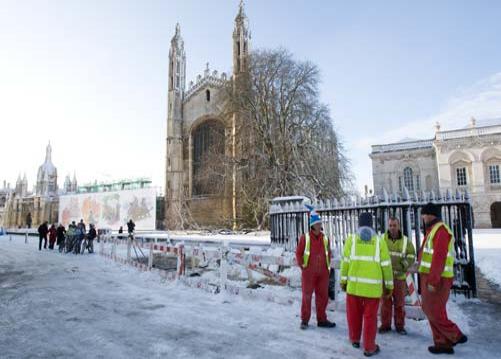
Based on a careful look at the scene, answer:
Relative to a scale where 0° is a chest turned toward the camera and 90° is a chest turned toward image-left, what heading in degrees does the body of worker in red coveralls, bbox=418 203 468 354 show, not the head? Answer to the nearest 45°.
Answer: approximately 90°

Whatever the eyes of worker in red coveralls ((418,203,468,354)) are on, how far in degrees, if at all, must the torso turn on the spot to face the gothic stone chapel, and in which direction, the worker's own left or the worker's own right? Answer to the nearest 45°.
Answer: approximately 45° to the worker's own right

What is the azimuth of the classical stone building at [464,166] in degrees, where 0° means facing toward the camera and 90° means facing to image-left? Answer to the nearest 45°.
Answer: approximately 45°

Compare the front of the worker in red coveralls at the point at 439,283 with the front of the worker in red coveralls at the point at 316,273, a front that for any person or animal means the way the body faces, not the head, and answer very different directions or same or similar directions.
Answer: very different directions

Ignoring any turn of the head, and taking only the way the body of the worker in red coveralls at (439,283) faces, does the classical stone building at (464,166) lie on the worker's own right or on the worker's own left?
on the worker's own right

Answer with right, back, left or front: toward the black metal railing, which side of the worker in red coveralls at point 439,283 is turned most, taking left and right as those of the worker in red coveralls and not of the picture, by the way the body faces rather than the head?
right

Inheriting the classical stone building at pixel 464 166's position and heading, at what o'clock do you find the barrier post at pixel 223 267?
The barrier post is roughly at 11 o'clock from the classical stone building.

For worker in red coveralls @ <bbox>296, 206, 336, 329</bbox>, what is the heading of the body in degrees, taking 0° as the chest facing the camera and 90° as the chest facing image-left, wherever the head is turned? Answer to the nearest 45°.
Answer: approximately 315°
